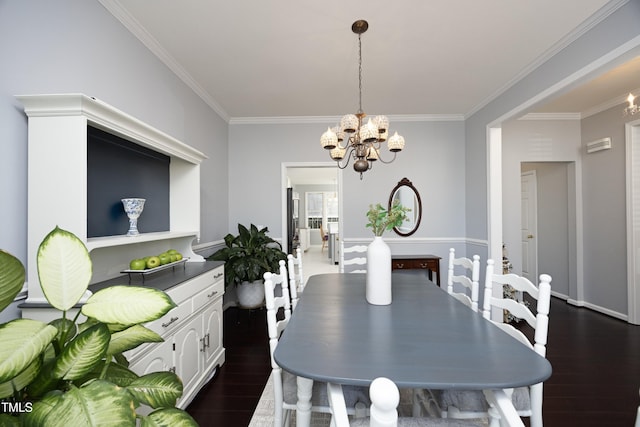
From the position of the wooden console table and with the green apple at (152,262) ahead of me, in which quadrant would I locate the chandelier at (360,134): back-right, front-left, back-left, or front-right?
front-left

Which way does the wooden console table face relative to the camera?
toward the camera

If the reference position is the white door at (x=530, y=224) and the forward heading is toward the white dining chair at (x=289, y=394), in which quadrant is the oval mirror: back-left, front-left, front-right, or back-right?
front-right

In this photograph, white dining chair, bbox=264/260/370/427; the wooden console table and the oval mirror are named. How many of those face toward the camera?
2

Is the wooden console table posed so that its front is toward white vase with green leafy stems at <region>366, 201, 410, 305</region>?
yes

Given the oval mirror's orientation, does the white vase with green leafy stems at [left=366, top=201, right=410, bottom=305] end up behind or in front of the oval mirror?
in front

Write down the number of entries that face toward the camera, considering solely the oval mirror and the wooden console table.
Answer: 2

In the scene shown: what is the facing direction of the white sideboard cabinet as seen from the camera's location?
facing the viewer and to the right of the viewer

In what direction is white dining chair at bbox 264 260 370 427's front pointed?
to the viewer's right

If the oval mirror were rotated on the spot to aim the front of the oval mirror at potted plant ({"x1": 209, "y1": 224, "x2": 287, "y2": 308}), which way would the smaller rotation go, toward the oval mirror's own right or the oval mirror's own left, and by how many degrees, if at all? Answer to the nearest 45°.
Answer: approximately 45° to the oval mirror's own right

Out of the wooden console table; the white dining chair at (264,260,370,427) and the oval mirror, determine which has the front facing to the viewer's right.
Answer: the white dining chair

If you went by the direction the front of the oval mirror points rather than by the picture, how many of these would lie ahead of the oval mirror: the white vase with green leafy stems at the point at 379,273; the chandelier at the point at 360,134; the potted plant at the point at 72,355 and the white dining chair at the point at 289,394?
4

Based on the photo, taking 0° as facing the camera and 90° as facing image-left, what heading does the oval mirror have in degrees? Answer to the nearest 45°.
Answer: approximately 0°

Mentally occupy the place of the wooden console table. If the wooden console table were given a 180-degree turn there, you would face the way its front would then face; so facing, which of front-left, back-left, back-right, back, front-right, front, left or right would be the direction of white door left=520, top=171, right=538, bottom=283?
front-right

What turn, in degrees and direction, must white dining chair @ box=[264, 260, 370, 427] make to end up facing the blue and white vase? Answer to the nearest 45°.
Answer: approximately 135° to its left

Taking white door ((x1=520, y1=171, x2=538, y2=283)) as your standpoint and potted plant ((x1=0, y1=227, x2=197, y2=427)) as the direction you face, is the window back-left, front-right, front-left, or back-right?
back-right

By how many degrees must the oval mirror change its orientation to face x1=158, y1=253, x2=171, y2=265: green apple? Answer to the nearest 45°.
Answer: approximately 45° to its right

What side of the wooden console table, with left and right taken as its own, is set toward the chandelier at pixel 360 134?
front
